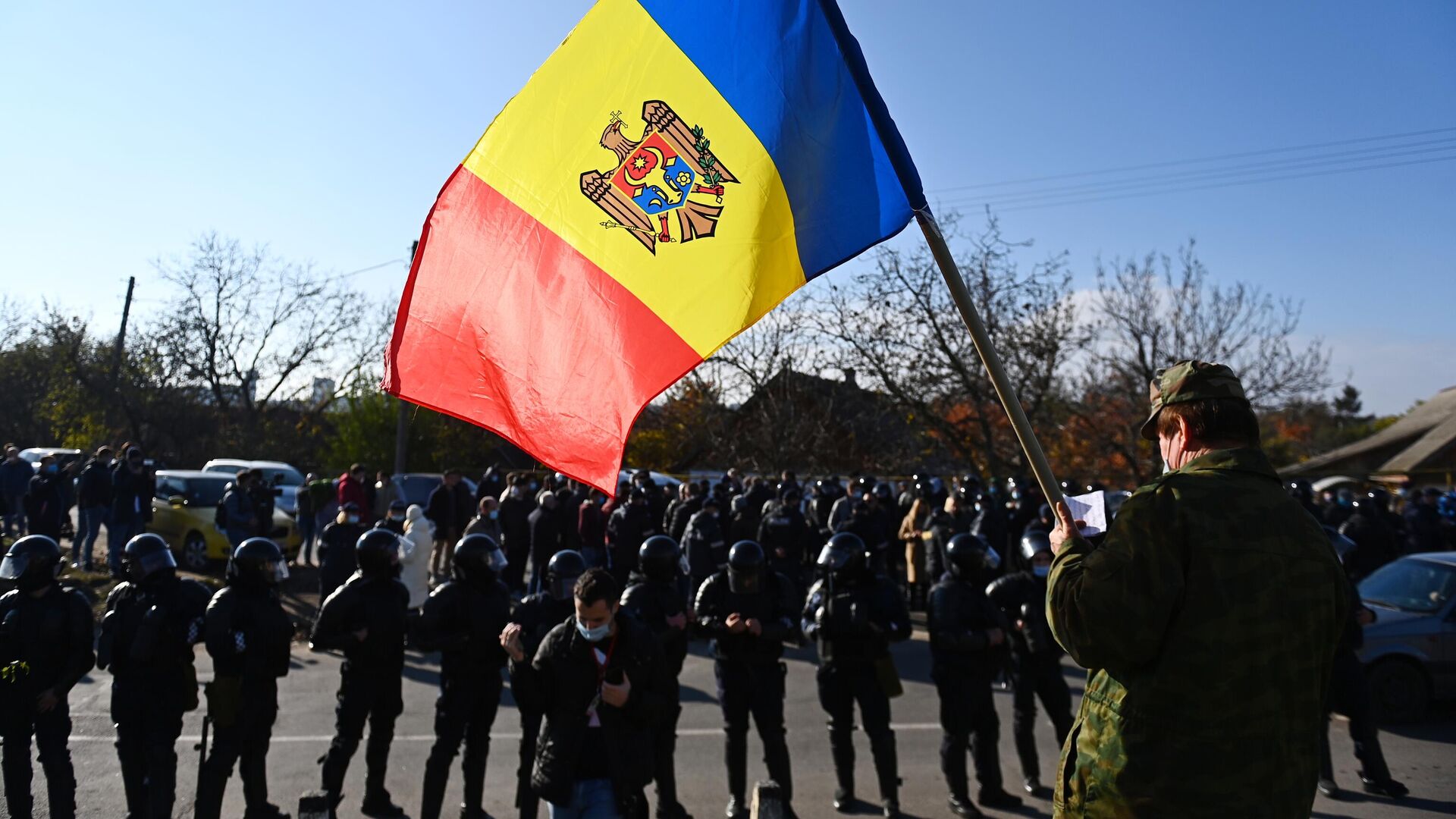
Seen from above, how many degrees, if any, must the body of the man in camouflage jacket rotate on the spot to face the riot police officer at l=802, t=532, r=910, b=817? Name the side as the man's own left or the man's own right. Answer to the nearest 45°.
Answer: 0° — they already face them

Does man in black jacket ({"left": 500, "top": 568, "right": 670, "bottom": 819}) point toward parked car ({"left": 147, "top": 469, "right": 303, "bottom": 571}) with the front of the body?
no

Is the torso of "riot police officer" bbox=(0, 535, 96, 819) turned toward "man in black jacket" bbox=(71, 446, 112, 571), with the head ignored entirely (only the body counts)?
no

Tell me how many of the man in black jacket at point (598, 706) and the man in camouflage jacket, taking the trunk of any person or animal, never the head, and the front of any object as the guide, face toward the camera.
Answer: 1

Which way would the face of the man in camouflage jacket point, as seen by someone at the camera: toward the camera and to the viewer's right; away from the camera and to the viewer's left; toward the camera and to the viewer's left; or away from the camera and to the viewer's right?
away from the camera and to the viewer's left

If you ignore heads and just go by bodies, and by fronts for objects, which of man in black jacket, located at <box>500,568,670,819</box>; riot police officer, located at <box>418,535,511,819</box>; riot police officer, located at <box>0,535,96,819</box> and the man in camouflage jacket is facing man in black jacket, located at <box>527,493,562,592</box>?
the man in camouflage jacket

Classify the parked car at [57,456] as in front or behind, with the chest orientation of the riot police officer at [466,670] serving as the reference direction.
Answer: behind

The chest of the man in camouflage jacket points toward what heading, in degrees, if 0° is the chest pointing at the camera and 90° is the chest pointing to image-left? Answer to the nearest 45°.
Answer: approximately 135°

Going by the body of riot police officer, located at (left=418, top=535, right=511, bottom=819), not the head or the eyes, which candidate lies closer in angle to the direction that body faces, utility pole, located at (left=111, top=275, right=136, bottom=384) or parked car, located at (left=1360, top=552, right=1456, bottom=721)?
the parked car

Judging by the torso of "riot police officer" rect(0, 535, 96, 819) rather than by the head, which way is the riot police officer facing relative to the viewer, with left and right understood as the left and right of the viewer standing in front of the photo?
facing the viewer and to the left of the viewer

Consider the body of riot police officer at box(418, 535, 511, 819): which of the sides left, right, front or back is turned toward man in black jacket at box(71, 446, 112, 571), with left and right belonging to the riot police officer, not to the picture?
back

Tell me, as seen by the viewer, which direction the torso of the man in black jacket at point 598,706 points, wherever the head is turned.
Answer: toward the camera

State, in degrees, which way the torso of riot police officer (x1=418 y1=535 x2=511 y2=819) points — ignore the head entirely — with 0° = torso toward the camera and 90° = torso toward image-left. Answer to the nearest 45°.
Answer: approximately 315°

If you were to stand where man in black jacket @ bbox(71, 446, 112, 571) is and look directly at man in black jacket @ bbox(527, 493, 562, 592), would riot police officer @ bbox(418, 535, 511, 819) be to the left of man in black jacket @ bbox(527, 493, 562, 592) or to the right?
right

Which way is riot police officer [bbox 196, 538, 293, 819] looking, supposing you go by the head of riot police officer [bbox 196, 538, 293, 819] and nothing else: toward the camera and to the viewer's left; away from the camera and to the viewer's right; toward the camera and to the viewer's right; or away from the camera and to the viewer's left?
toward the camera and to the viewer's right

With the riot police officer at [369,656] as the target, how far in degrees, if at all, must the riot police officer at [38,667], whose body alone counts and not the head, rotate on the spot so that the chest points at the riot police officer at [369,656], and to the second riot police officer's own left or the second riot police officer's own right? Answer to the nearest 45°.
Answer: approximately 135° to the second riot police officer's own left
